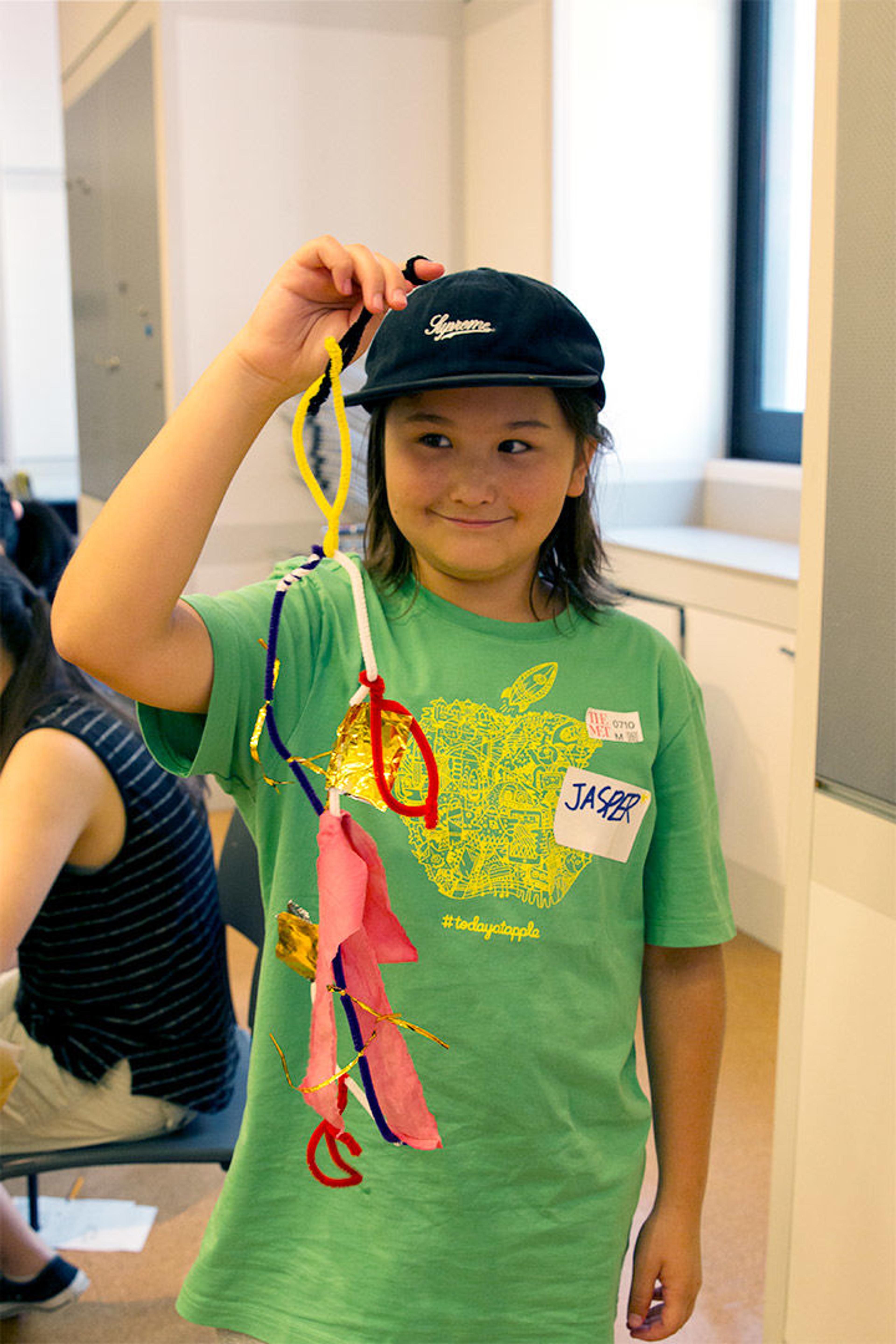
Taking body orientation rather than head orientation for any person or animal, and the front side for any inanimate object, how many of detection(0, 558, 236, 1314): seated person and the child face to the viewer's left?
1

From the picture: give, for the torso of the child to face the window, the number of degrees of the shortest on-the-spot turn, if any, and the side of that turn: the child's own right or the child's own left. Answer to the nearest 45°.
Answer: approximately 180°

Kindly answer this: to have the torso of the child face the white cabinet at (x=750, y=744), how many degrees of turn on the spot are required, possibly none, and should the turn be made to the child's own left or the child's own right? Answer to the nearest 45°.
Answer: approximately 180°

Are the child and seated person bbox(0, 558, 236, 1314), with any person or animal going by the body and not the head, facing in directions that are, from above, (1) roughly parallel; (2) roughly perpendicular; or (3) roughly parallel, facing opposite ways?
roughly perpendicular

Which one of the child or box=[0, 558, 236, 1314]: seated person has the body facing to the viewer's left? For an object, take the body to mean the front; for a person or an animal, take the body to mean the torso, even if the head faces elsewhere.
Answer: the seated person

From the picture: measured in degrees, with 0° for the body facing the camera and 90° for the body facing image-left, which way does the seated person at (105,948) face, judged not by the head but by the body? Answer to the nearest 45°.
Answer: approximately 90°

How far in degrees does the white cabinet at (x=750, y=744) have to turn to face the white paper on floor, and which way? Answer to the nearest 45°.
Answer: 0° — it already faces it

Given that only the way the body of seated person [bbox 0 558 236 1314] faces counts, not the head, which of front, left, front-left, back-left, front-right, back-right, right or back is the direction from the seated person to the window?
back-right
